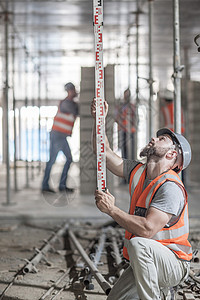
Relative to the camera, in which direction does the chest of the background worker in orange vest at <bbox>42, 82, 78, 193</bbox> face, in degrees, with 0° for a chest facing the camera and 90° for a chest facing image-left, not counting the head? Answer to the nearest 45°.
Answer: approximately 270°

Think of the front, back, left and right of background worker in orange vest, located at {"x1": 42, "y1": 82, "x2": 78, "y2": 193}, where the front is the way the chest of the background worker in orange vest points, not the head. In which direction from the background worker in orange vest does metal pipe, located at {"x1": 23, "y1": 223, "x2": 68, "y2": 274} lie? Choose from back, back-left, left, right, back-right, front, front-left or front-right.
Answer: right

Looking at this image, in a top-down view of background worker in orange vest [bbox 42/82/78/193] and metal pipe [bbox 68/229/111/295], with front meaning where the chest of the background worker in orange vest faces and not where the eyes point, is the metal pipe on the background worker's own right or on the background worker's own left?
on the background worker's own right

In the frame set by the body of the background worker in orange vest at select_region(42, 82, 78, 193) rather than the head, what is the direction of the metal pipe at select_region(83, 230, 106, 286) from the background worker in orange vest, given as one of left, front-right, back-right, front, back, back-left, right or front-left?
right
